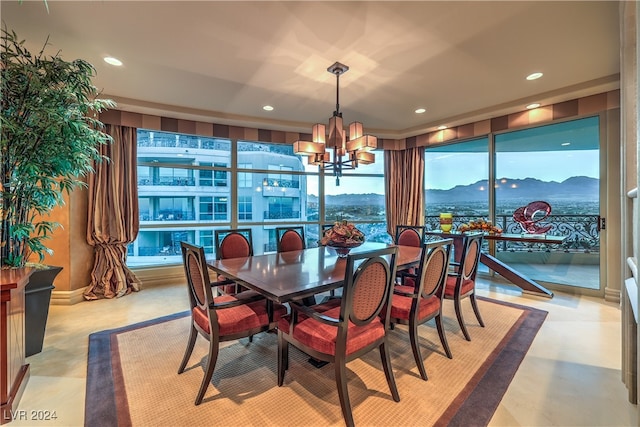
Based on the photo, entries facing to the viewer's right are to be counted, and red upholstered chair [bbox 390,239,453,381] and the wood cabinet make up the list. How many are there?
1

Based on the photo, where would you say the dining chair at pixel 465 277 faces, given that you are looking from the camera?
facing away from the viewer and to the left of the viewer

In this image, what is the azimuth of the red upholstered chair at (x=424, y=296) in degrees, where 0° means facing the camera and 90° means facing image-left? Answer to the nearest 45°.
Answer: approximately 135°

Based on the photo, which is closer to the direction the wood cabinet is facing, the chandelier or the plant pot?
the chandelier

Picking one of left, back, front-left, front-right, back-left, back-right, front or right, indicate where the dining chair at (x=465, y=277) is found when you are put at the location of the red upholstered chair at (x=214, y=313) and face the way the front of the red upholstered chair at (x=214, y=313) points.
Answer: front-right

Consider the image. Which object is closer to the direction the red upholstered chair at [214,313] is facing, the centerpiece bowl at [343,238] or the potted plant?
the centerpiece bowl

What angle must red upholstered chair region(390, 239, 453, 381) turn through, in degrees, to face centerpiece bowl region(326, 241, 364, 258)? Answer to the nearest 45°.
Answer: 0° — it already faces it

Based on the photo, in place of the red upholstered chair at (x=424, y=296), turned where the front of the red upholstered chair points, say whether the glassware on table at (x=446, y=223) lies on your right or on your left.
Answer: on your right

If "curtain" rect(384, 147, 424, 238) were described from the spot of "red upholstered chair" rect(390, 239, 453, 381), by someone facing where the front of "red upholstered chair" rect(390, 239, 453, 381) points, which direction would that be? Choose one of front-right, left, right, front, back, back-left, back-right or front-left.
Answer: front-right

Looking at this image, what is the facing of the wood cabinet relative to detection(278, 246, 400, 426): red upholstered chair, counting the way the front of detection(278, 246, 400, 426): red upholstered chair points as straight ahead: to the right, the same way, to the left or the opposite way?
to the right

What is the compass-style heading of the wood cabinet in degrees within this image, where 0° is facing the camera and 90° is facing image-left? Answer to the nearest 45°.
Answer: approximately 270°

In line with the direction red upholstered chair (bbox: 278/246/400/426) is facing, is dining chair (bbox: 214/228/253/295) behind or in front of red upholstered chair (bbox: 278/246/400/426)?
in front

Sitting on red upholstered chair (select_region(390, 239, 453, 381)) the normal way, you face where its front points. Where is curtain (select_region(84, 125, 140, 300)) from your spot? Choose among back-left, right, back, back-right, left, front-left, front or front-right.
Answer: front-left
